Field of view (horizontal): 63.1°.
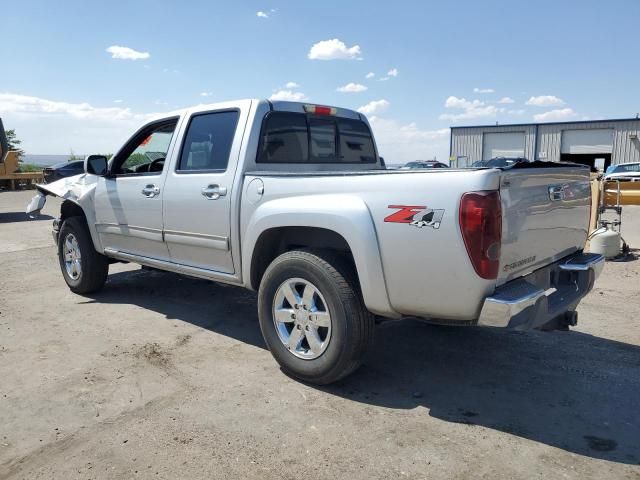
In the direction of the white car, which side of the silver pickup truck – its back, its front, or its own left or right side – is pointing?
right

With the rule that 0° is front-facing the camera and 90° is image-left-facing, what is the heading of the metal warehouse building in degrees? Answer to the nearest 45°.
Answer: approximately 0°

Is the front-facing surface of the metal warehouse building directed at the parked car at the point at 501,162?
yes

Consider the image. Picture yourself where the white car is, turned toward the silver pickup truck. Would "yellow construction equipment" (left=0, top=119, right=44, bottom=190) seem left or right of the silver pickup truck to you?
right

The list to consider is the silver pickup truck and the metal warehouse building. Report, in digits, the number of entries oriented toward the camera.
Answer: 1

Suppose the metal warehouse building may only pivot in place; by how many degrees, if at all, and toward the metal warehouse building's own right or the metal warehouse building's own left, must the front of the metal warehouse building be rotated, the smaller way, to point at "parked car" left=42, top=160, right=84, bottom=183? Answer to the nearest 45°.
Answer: approximately 45° to the metal warehouse building's own right

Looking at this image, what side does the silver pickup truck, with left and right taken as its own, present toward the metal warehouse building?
right

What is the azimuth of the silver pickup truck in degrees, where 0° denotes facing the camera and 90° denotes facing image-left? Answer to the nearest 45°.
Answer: approximately 135°
